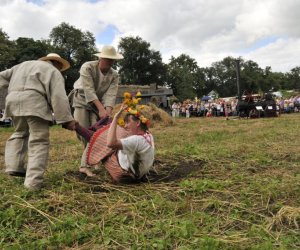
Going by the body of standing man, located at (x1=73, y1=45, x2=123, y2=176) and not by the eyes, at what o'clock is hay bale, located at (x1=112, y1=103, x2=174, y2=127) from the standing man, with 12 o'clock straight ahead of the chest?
The hay bale is roughly at 8 o'clock from the standing man.

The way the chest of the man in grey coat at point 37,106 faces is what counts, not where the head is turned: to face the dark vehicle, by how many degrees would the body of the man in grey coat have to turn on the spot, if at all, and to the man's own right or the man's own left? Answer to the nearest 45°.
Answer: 0° — they already face it

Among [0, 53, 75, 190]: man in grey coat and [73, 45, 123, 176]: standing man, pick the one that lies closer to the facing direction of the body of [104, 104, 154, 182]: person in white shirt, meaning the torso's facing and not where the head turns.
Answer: the man in grey coat

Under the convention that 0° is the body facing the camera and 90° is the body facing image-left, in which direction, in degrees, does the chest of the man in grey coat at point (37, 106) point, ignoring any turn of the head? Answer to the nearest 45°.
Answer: approximately 225°

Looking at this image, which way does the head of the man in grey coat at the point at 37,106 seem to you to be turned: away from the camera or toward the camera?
away from the camera

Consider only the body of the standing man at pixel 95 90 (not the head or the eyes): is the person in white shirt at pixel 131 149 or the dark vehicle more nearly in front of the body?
the person in white shirt
